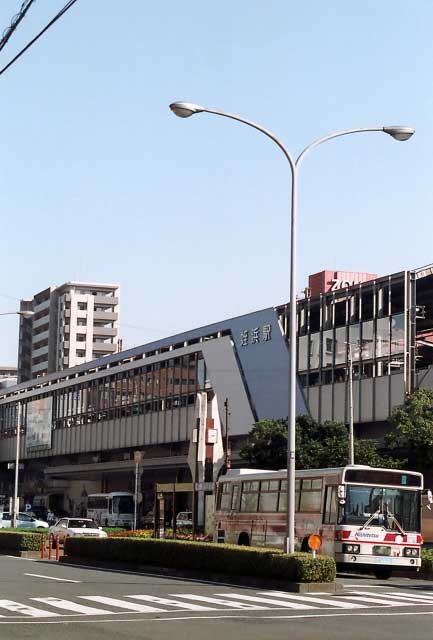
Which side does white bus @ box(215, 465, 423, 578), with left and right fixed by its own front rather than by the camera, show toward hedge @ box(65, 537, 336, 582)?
right

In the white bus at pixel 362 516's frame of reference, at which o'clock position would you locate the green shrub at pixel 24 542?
The green shrub is roughly at 4 o'clock from the white bus.

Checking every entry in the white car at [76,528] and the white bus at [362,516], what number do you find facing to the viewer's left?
0

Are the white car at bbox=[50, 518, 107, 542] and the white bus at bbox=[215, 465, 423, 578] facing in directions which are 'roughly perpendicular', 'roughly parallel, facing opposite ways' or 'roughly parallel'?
roughly parallel

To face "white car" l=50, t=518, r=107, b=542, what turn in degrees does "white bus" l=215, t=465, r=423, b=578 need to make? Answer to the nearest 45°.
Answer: approximately 180°

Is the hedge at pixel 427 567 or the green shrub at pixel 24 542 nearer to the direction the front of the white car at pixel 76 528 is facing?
the hedge

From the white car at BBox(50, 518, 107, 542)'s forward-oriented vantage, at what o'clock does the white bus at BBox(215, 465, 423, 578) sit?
The white bus is roughly at 1 o'clock from the white car.

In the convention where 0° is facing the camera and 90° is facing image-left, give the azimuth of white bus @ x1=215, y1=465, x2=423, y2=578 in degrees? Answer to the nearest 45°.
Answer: approximately 315°

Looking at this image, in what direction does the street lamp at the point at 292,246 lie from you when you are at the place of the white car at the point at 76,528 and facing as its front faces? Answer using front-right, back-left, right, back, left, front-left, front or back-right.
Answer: front-right
